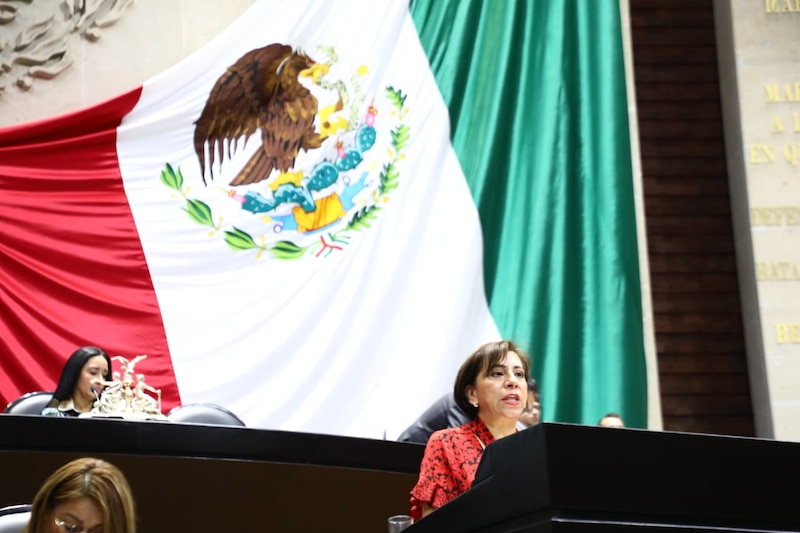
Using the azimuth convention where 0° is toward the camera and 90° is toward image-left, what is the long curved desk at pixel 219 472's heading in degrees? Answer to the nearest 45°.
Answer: approximately 315°

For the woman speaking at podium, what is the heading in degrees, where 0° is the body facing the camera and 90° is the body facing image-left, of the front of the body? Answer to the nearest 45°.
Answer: approximately 315°

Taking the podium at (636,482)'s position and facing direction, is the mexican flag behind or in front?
behind

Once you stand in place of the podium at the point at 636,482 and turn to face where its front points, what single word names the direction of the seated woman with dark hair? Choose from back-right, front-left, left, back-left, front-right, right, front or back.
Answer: back

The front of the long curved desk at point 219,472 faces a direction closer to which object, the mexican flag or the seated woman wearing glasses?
the seated woman wearing glasses

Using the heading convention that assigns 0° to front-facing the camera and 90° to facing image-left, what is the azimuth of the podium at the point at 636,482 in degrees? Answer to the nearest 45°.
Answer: approximately 315°

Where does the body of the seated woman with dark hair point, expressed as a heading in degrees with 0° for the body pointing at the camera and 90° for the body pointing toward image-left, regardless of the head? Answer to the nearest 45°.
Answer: approximately 315°
